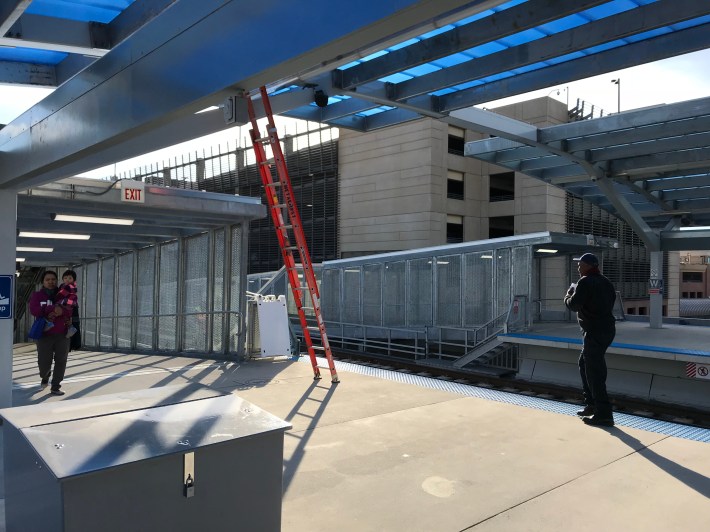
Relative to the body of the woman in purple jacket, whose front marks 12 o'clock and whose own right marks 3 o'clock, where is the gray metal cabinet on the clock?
The gray metal cabinet is roughly at 12 o'clock from the woman in purple jacket.

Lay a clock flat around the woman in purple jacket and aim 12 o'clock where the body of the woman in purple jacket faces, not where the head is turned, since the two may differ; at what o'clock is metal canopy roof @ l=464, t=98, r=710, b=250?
The metal canopy roof is roughly at 9 o'clock from the woman in purple jacket.

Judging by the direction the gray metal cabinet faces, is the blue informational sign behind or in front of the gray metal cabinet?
behind

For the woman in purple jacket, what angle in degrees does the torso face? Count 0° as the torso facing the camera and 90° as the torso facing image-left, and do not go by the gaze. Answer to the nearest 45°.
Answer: approximately 0°

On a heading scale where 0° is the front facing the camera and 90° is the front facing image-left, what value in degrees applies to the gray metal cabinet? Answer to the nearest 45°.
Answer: approximately 315°

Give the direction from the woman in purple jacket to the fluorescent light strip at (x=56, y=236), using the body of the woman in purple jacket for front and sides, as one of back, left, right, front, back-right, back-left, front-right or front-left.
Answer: back

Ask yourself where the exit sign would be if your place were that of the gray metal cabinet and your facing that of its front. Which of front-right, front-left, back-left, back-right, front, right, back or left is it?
back-left

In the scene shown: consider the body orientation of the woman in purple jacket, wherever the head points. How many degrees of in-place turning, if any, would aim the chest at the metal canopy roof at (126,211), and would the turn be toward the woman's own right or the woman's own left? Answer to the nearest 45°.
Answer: approximately 135° to the woman's own left

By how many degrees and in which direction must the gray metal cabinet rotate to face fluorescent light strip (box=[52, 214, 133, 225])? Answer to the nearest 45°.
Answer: approximately 135° to its left

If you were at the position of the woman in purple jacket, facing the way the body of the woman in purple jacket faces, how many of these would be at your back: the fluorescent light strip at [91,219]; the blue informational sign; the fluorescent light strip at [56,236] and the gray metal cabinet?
2
